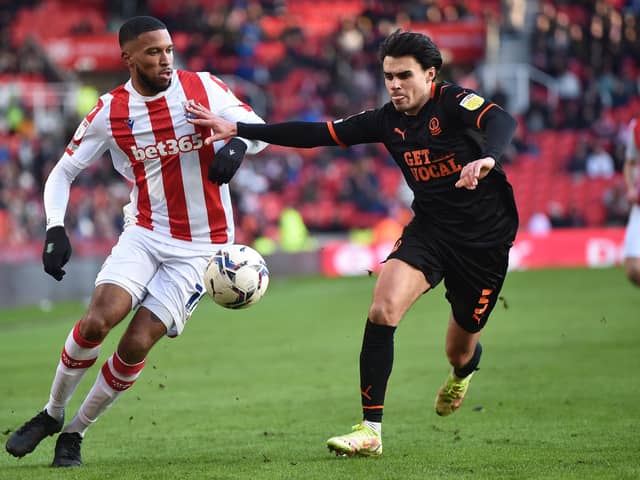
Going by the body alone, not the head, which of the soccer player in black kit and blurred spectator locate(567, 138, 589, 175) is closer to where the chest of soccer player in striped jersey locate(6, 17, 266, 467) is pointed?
the soccer player in black kit

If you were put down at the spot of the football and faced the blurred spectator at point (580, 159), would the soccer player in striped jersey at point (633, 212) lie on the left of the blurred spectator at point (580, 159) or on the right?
right

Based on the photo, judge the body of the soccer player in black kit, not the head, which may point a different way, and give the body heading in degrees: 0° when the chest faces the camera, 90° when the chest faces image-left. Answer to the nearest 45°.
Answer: approximately 45°

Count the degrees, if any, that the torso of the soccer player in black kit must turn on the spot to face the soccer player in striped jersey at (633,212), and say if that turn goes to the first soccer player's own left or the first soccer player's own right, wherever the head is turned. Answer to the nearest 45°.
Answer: approximately 180°

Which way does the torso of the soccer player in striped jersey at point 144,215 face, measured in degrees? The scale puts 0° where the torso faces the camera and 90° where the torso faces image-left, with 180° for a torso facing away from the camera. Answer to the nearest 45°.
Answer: approximately 0°

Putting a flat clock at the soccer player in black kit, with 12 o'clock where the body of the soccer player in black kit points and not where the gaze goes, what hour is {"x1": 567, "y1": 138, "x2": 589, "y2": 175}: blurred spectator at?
The blurred spectator is roughly at 5 o'clock from the soccer player in black kit.

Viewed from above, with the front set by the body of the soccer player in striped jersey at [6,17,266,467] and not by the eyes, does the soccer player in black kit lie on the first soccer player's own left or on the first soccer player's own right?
on the first soccer player's own left

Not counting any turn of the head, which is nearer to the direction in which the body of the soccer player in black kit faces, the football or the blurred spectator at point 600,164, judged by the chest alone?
the football

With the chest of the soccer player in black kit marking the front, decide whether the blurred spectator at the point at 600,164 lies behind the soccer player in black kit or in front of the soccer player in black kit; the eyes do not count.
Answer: behind
